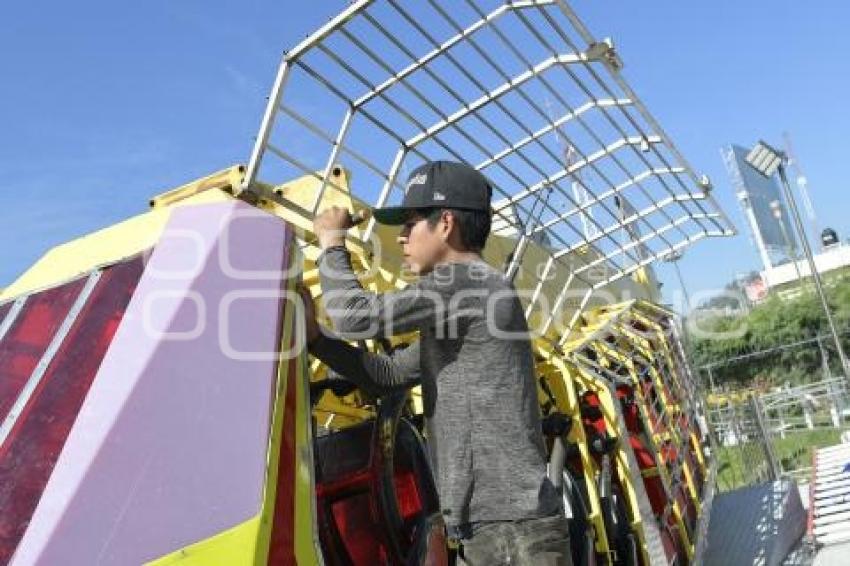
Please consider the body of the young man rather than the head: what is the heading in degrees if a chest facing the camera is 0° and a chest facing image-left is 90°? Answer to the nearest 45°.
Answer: approximately 135°

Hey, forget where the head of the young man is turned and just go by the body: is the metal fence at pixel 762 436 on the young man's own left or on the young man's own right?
on the young man's own right

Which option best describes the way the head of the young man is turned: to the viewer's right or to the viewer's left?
to the viewer's left
